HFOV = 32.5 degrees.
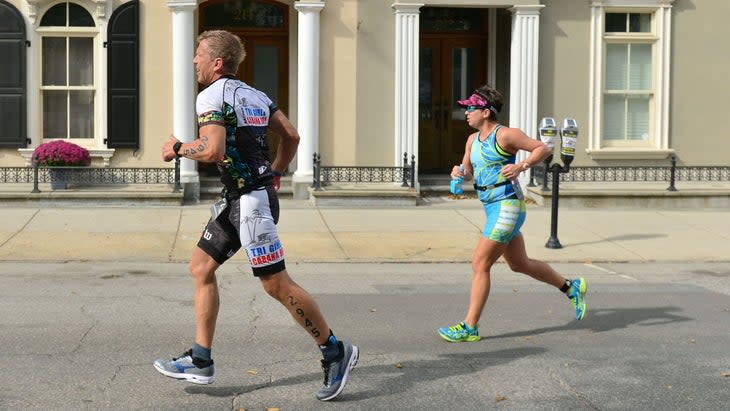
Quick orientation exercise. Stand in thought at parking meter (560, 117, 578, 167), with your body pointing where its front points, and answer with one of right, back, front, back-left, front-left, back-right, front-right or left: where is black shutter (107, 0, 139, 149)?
back-right

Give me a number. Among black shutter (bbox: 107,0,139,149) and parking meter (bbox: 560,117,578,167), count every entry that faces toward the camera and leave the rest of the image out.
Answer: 2

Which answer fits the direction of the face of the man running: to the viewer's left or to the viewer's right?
to the viewer's left

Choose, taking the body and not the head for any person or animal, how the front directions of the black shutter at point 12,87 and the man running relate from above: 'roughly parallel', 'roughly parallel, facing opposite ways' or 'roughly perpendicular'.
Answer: roughly perpendicular

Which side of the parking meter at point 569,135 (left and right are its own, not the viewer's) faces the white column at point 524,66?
back

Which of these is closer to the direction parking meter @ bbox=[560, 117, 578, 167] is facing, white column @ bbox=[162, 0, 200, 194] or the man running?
the man running

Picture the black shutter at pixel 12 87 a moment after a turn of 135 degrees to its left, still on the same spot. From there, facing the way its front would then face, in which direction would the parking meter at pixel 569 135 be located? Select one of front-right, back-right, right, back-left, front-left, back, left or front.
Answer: right

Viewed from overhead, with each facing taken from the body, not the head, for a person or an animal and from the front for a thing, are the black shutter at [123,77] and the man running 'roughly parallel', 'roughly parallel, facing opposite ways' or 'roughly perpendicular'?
roughly perpendicular

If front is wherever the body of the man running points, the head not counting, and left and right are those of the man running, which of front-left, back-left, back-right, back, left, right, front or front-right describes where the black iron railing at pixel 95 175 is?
right

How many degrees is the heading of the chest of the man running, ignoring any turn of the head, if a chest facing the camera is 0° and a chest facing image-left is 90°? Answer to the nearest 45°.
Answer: approximately 90°

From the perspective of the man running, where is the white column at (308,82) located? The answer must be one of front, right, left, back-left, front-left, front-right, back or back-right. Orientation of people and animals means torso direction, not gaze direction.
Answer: right

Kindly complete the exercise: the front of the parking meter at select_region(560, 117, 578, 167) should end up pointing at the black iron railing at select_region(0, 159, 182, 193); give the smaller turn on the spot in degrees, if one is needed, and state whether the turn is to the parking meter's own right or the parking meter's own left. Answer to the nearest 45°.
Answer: approximately 135° to the parking meter's own right

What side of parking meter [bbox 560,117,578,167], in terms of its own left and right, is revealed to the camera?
front

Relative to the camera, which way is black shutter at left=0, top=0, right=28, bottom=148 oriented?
toward the camera
